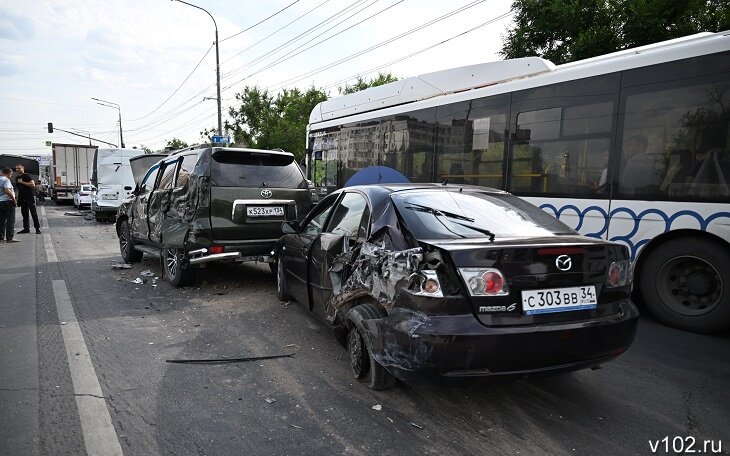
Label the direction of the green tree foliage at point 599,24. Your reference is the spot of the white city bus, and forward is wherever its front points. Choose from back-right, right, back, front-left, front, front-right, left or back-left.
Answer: front-right

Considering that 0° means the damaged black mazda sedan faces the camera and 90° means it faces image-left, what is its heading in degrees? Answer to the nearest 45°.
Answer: approximately 135°

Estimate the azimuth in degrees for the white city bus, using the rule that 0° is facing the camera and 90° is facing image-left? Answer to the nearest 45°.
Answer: approximately 135°

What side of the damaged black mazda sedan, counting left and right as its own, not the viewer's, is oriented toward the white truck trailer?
front

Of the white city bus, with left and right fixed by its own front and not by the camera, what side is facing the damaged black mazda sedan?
left

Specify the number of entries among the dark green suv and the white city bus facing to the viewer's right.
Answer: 0
